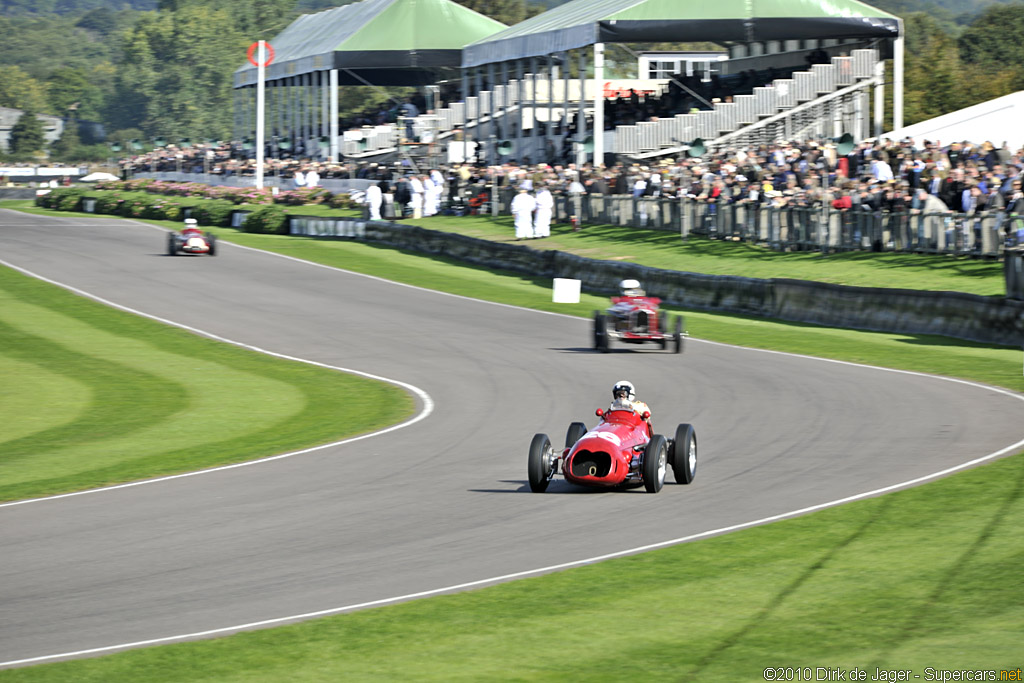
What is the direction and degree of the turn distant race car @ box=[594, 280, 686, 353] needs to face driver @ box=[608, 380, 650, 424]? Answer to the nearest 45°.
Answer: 0° — it already faces them

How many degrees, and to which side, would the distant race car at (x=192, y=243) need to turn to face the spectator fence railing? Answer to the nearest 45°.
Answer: approximately 45° to its left

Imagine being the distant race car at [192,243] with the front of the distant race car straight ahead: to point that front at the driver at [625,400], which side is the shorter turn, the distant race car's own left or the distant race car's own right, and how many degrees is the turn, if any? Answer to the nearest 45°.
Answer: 0° — it already faces them

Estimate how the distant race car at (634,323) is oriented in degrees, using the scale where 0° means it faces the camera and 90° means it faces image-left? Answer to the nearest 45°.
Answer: approximately 0°

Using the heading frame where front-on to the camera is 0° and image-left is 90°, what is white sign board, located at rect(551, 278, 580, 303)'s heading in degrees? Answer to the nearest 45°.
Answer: approximately 0°
